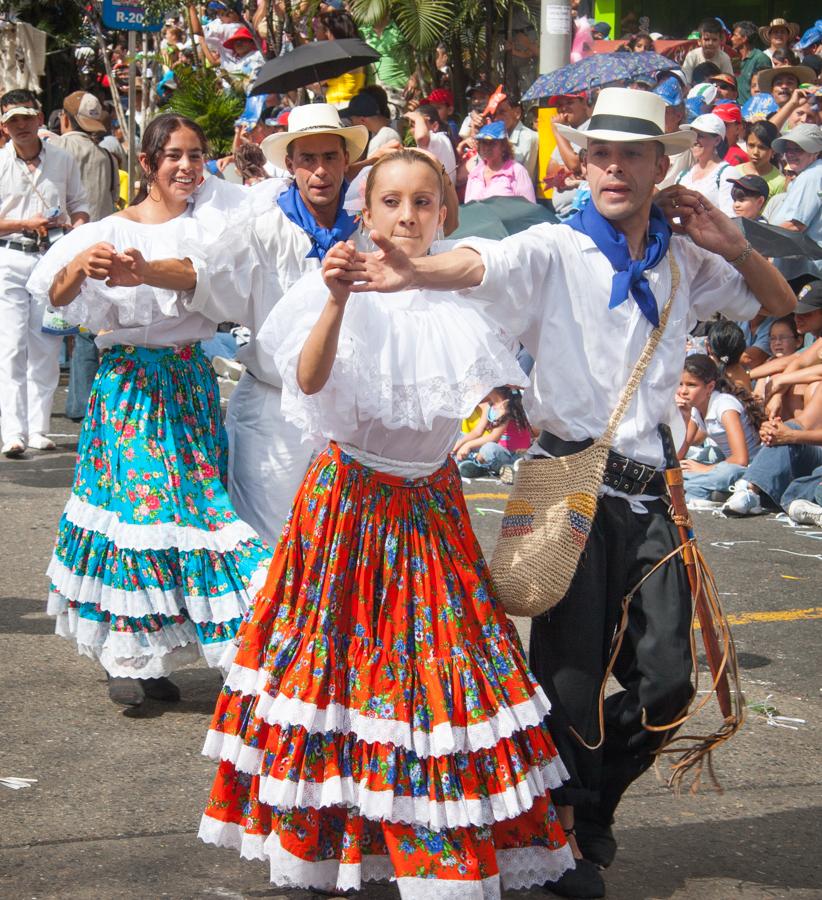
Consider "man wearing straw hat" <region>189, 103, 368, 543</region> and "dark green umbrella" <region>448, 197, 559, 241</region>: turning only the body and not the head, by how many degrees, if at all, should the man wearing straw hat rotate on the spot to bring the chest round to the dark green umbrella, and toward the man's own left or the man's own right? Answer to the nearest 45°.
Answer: approximately 180°

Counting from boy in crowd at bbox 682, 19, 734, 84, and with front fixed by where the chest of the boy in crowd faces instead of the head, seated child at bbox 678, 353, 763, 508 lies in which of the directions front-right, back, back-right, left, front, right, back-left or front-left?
front

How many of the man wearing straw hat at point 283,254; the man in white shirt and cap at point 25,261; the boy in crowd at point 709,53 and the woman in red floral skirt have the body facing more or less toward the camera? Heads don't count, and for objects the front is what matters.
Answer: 4

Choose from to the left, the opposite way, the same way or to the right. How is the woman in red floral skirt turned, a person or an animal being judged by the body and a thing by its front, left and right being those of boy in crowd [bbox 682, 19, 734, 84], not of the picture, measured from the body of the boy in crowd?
the same way

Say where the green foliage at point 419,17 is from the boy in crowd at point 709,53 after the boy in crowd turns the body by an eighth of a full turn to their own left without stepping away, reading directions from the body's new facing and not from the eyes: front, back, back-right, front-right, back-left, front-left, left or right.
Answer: back-right

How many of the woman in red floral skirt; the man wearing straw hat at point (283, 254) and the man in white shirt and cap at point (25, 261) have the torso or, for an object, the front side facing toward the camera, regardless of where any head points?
3

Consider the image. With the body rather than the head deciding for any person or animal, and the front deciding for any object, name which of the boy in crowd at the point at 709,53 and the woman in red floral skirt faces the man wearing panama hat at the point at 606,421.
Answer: the boy in crowd

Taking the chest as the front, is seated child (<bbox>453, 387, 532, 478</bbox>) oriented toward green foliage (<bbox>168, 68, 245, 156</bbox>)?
no

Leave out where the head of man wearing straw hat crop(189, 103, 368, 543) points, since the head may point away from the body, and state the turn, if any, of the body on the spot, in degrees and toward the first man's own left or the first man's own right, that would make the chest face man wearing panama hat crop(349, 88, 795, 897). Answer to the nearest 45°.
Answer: approximately 45° to the first man's own left

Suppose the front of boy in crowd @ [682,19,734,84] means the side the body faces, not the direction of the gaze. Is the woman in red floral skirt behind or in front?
in front

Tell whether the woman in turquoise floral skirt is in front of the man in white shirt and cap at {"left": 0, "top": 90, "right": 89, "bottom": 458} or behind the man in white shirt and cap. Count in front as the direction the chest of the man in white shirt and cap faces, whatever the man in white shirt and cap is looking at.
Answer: in front

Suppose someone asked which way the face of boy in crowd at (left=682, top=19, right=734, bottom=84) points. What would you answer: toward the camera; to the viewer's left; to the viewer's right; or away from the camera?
toward the camera

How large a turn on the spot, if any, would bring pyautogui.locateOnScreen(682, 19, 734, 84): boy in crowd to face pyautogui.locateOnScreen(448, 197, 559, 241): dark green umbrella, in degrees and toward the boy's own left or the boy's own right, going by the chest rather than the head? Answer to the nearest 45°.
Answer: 0° — they already face it

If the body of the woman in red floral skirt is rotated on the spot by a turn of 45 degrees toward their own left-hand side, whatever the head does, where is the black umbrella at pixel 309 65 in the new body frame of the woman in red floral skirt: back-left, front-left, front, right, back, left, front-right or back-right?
back-left

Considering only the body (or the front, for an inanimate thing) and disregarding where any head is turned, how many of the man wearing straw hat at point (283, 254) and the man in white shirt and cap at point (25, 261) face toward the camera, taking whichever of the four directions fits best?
2

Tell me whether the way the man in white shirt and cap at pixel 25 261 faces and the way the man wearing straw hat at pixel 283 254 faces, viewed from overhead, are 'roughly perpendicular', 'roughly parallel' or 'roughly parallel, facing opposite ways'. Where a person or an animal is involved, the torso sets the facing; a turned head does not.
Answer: roughly parallel

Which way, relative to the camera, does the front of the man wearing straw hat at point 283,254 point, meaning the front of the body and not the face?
toward the camera

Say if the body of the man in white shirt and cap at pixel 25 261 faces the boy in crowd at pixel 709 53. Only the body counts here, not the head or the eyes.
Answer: no

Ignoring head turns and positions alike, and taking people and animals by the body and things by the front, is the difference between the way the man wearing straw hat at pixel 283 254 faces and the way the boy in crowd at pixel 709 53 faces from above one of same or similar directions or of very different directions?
same or similar directions

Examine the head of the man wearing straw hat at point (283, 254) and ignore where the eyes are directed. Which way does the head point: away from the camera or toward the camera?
toward the camera

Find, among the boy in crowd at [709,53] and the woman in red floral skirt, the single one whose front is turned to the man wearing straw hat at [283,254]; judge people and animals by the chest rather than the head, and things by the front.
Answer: the boy in crowd
